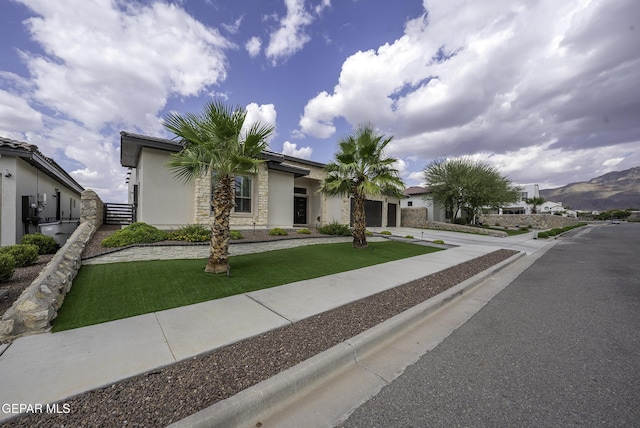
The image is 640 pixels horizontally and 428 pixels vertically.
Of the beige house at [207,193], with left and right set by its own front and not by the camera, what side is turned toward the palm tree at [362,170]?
front

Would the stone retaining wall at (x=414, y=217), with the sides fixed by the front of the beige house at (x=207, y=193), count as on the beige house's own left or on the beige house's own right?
on the beige house's own left

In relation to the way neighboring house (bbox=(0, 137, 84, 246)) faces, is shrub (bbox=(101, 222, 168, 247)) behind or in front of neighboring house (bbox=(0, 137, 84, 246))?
in front

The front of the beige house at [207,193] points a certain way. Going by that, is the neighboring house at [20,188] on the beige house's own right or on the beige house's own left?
on the beige house's own right

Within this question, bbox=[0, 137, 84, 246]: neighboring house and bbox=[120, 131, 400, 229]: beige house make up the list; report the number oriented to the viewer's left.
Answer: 0

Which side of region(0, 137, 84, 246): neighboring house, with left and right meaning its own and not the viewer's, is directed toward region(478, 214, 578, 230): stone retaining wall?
left

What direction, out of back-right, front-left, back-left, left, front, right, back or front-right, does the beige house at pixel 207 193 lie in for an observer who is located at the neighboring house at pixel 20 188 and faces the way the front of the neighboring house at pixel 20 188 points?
left

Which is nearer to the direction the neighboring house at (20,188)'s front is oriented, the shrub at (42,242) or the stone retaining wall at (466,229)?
the shrub

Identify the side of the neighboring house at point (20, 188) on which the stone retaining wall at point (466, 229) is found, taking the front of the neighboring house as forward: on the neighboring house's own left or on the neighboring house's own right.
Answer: on the neighboring house's own left

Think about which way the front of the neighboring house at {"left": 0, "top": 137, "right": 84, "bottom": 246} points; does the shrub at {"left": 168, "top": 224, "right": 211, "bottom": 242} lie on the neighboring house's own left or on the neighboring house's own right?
on the neighboring house's own left

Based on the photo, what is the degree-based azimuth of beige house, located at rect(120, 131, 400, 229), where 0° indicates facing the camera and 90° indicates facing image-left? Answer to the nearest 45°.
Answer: approximately 315°

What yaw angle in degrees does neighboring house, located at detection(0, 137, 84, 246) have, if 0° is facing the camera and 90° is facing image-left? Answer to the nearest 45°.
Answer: approximately 0°
